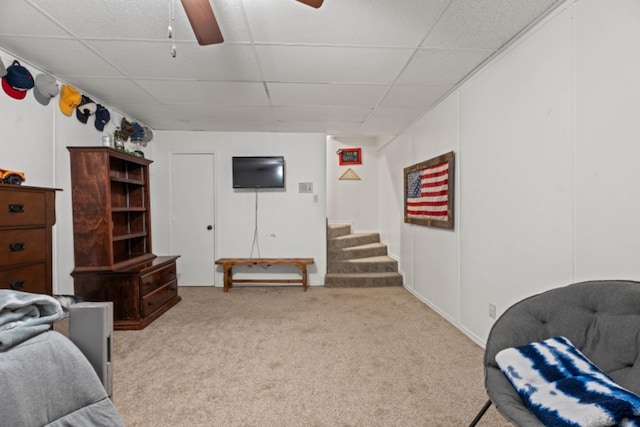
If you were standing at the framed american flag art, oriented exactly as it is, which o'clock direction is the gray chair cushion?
The gray chair cushion is roughly at 10 o'clock from the framed american flag art.

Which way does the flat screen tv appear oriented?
toward the camera

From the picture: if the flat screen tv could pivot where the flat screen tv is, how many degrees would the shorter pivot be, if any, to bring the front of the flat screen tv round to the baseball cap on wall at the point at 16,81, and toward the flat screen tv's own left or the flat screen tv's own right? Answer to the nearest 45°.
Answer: approximately 45° to the flat screen tv's own right

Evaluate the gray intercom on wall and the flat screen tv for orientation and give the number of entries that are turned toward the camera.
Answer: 2

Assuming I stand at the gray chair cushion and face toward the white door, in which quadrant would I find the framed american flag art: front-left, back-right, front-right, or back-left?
front-right

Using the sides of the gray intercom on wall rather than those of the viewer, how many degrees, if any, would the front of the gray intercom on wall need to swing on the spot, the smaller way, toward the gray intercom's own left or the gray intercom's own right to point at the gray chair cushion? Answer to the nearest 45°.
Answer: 0° — it already faces it

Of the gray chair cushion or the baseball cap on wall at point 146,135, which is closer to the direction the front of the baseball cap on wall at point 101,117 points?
the gray chair cushion

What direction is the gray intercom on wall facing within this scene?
toward the camera

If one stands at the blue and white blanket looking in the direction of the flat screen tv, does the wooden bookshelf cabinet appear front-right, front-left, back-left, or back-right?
front-left

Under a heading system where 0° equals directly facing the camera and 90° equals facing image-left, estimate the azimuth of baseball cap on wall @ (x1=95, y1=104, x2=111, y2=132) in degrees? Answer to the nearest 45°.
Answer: approximately 315°

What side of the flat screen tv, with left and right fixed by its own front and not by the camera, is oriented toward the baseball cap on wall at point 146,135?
right

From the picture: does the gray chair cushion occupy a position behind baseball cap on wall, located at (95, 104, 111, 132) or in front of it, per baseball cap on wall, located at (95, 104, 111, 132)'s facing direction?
in front

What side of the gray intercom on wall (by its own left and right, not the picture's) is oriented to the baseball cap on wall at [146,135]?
right
